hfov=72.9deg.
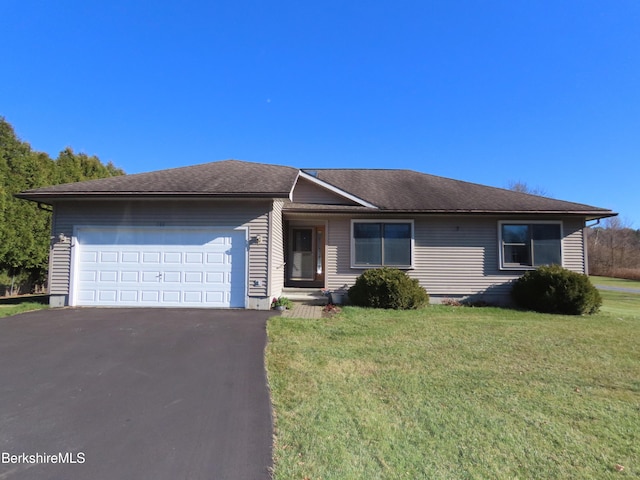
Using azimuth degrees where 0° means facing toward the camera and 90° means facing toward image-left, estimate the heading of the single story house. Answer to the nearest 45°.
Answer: approximately 0°
